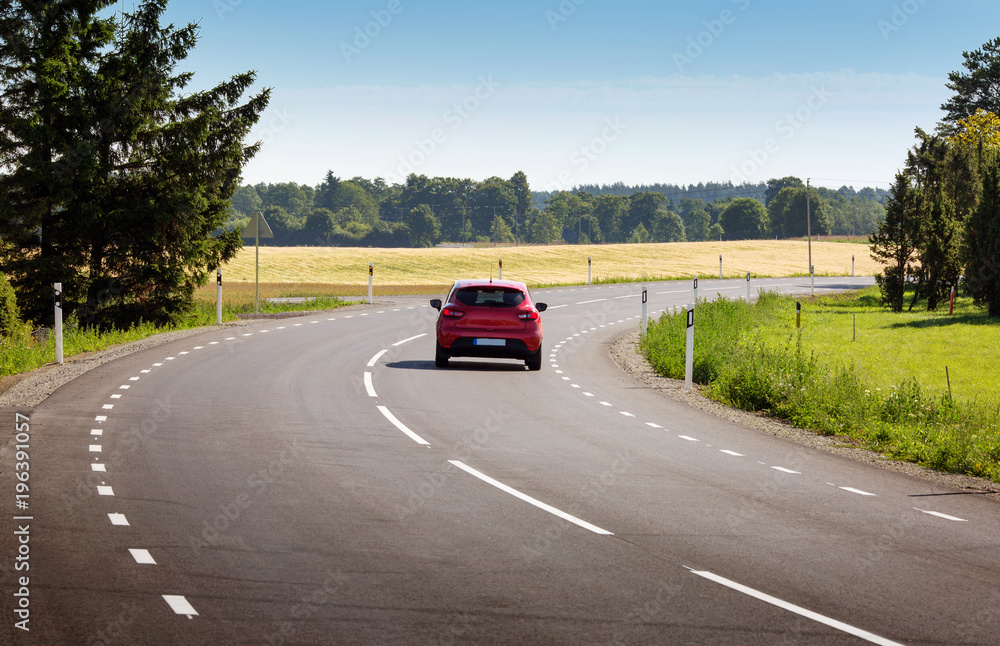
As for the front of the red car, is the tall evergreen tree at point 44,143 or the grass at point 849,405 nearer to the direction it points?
the tall evergreen tree

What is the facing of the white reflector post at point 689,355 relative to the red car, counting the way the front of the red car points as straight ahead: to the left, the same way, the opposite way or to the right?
the opposite way

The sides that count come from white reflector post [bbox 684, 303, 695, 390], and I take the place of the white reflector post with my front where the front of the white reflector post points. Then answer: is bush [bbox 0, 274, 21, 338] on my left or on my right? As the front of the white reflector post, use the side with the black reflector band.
on my right

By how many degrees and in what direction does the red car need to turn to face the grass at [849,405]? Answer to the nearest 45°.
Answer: approximately 135° to its right

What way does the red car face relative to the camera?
away from the camera

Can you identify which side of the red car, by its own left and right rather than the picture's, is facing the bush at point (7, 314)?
left

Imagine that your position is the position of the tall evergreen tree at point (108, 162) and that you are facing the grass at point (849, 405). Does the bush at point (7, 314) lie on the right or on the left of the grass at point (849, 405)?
right

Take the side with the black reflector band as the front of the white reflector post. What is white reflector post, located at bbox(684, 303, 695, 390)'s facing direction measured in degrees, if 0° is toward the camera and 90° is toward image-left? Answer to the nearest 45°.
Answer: approximately 0°

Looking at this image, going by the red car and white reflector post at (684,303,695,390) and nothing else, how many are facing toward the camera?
1

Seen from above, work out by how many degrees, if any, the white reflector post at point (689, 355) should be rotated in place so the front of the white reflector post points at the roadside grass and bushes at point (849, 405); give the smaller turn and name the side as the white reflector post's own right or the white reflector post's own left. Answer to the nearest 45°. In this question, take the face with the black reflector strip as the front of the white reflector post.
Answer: approximately 45° to the white reflector post's own left

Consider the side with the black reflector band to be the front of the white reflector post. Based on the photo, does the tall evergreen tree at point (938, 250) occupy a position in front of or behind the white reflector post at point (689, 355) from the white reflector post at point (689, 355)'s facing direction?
behind

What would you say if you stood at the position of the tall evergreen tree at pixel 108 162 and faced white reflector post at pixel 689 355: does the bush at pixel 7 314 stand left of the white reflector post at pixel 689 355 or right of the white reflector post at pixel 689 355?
right
